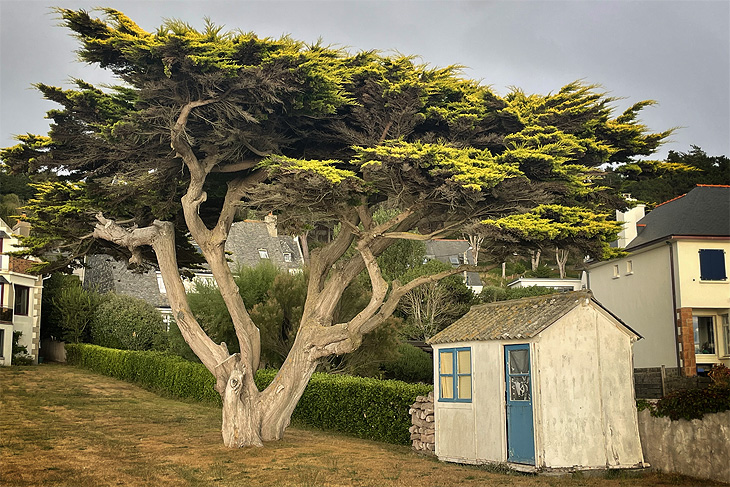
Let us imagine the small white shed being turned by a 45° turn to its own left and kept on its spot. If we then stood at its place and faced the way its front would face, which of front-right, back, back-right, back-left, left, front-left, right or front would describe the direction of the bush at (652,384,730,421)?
left

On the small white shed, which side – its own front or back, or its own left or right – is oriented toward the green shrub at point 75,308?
right

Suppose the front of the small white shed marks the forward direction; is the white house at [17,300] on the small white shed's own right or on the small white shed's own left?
on the small white shed's own right

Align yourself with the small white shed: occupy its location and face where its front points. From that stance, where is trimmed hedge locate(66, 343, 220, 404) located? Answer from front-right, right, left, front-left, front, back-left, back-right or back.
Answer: right

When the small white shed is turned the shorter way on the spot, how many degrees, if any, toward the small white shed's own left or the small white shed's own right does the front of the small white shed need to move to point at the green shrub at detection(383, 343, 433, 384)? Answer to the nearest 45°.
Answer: approximately 135° to the small white shed's own right

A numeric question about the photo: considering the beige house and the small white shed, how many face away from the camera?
0

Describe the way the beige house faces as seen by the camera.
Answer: facing the viewer and to the right of the viewer

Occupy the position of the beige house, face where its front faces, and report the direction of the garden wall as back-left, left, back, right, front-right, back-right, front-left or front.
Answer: front-right

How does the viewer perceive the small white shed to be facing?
facing the viewer and to the left of the viewer

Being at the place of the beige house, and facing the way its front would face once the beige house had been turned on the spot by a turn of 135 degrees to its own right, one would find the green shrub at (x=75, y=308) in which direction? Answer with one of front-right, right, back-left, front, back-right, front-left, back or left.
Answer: front
